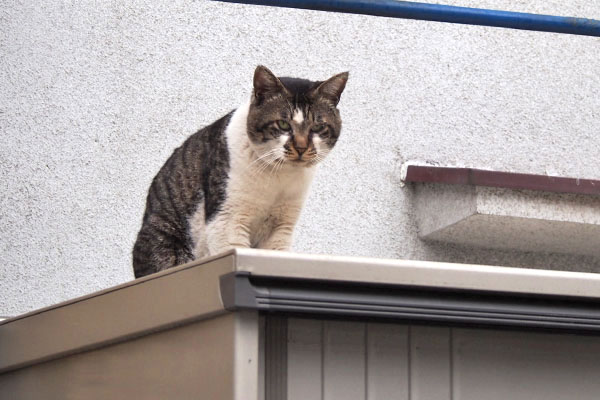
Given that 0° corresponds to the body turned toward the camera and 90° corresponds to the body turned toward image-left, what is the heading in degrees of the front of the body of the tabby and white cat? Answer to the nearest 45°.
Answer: approximately 315°
